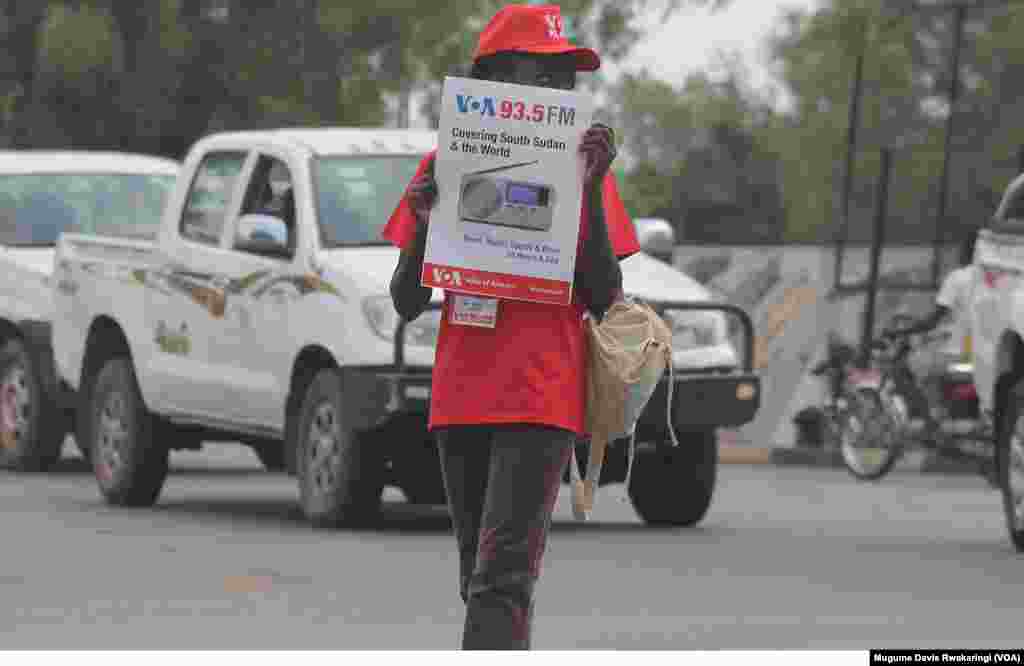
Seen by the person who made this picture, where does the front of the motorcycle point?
facing the viewer and to the left of the viewer

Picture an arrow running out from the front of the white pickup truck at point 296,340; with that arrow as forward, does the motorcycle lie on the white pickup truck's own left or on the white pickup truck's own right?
on the white pickup truck's own left

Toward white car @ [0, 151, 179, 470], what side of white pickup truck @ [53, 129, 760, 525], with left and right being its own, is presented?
back

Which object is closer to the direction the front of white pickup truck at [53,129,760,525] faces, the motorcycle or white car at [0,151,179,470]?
the motorcycle

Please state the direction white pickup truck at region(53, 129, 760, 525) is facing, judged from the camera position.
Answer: facing the viewer and to the right of the viewer

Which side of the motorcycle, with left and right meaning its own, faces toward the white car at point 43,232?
front

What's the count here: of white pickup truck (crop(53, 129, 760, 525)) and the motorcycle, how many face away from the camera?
0
